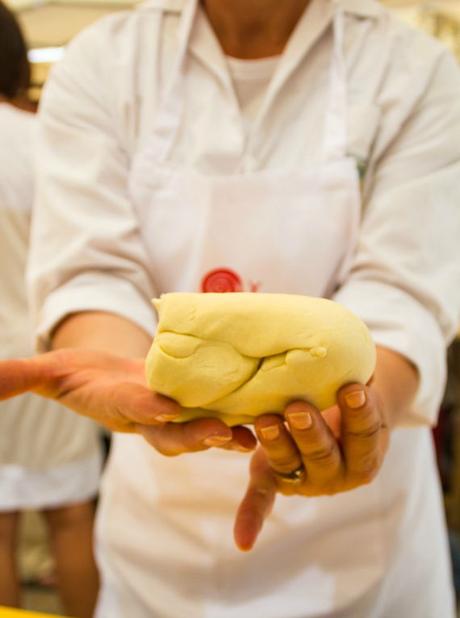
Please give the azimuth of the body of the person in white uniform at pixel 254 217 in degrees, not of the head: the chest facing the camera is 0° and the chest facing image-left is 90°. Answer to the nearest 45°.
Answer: approximately 0°
